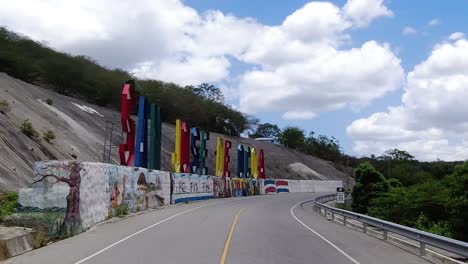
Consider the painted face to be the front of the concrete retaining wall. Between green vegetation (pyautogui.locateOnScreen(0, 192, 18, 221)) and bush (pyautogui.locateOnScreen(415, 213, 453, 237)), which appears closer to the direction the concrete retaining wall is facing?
the bush

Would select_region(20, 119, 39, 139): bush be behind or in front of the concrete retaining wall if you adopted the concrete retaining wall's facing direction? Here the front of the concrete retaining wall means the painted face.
behind

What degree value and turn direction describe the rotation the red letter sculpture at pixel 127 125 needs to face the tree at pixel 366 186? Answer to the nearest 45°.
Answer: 0° — it already faces it

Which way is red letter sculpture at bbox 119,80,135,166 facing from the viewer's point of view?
to the viewer's right

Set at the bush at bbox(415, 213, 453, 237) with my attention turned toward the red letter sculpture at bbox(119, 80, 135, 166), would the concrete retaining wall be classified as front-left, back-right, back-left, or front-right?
front-left

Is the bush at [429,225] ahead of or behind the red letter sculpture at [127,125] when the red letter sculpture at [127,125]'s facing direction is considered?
ahead

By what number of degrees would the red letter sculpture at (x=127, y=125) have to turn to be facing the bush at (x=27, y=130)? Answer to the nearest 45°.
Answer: approximately 135° to its left

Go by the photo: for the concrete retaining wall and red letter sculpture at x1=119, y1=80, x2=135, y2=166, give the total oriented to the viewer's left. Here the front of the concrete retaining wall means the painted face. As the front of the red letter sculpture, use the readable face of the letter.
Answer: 0

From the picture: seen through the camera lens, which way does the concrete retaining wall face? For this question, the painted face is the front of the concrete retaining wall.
facing the viewer and to the right of the viewer

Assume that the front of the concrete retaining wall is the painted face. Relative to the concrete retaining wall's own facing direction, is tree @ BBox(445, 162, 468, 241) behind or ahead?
ahead
